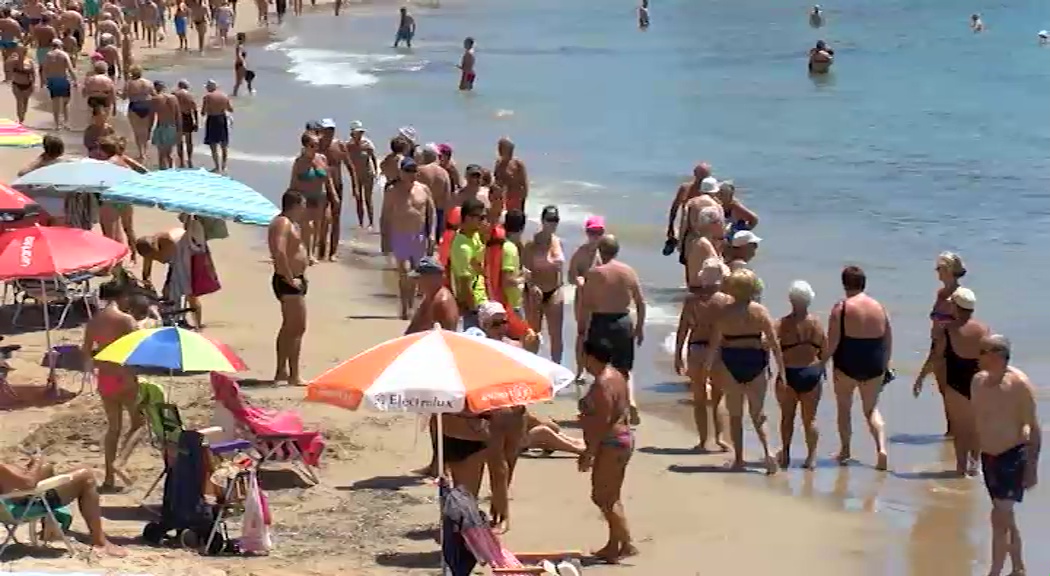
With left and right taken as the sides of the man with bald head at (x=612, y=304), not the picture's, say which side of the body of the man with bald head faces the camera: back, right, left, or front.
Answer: back

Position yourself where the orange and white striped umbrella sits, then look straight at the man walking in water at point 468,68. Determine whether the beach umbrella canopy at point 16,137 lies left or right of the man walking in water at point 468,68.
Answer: left

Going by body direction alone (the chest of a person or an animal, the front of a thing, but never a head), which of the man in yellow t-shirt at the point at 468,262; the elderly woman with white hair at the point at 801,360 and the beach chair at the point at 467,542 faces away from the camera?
the elderly woman with white hair

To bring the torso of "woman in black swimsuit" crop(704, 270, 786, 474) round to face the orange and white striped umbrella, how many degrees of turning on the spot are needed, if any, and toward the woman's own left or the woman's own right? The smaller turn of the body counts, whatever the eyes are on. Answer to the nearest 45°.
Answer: approximately 135° to the woman's own left

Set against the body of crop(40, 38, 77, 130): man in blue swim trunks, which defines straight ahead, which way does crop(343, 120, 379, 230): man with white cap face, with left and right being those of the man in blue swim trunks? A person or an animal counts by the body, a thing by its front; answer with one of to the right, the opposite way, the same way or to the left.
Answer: the opposite way

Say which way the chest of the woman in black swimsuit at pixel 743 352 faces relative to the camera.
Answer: away from the camera

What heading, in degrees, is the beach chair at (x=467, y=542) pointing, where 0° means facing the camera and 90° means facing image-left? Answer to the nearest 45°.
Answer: approximately 270°

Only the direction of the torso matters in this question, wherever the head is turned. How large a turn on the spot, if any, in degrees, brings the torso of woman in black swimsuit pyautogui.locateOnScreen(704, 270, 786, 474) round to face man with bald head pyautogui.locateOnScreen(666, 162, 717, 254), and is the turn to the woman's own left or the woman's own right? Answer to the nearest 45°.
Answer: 0° — they already face them

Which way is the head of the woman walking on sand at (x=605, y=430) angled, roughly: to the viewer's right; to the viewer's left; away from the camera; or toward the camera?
to the viewer's left

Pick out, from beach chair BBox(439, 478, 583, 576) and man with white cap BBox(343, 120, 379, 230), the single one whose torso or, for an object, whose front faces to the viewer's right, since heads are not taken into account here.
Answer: the beach chair

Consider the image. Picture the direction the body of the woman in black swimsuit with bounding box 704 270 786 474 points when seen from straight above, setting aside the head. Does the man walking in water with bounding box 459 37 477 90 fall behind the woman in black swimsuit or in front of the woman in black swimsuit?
in front

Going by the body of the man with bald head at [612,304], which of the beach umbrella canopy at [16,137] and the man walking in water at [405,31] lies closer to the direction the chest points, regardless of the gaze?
the man walking in water

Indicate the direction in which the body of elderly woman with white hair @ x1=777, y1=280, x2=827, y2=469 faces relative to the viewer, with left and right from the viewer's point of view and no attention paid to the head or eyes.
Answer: facing away from the viewer

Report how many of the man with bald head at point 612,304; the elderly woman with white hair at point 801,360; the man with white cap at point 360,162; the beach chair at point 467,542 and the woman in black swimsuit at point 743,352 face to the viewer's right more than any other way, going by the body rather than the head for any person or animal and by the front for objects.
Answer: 1
